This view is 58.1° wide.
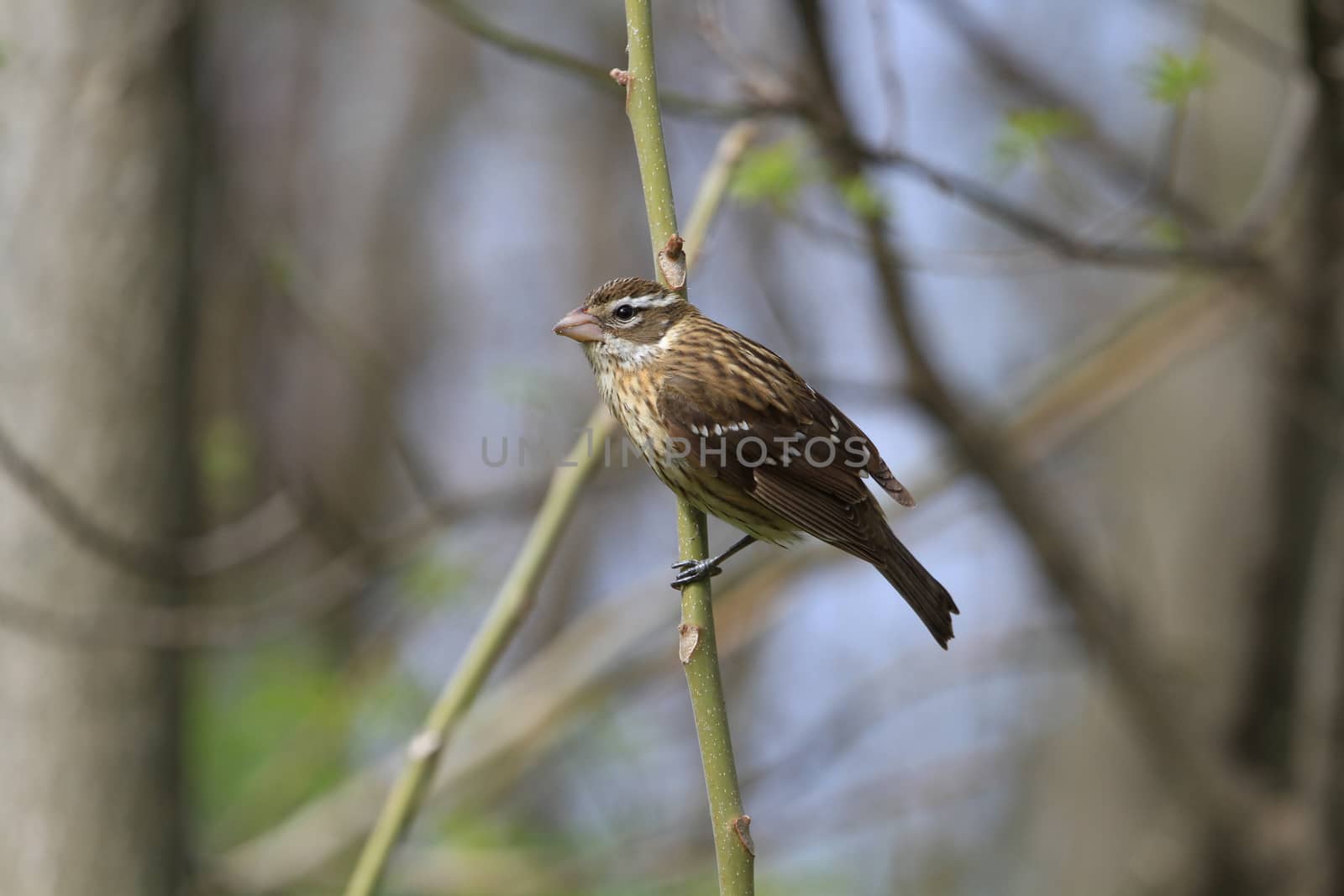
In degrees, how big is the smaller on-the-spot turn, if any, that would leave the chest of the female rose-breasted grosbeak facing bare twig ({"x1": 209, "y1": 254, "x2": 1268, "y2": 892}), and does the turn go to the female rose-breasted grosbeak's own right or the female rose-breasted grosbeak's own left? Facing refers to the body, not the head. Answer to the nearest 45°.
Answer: approximately 90° to the female rose-breasted grosbeak's own right

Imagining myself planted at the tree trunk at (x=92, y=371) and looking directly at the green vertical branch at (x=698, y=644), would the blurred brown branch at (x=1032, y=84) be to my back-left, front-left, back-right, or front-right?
front-left

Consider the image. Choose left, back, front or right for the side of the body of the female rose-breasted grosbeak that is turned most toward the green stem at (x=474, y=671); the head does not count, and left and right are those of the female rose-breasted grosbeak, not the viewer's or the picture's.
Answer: front

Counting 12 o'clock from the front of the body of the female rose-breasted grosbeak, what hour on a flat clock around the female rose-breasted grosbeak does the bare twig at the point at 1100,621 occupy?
The bare twig is roughly at 4 o'clock from the female rose-breasted grosbeak.

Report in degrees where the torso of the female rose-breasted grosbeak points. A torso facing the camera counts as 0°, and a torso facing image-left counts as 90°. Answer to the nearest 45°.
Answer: approximately 90°

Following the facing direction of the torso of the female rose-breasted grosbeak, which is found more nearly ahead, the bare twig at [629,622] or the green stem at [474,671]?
the green stem

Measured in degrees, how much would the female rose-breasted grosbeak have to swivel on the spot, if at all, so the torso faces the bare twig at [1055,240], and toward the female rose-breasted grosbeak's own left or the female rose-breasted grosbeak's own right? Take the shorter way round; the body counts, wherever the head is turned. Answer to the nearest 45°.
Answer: approximately 180°
